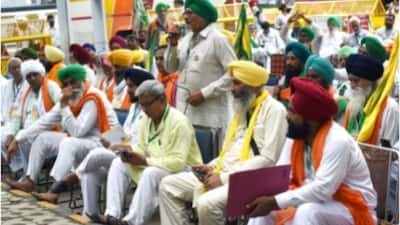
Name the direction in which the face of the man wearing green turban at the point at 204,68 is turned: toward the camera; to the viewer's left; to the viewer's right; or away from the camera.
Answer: to the viewer's left

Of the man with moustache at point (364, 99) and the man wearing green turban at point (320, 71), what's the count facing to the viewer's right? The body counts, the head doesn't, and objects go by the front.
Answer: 0

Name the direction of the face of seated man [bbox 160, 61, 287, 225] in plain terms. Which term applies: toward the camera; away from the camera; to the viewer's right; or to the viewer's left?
to the viewer's left

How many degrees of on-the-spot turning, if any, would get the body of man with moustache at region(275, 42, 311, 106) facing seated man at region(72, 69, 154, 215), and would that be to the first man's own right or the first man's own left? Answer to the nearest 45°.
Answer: approximately 45° to the first man's own right

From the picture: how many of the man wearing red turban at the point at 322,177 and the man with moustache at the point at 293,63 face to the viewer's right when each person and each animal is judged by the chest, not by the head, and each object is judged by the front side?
0

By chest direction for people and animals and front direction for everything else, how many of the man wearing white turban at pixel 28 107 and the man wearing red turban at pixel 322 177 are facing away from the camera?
0

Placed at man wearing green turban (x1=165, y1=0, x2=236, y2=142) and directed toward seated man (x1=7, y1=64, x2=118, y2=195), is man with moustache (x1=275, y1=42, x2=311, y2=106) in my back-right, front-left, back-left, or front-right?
back-right

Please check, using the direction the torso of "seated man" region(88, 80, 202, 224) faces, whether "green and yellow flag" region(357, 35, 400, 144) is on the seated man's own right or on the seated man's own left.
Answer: on the seated man's own left

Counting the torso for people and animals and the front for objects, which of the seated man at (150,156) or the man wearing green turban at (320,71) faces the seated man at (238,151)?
the man wearing green turban

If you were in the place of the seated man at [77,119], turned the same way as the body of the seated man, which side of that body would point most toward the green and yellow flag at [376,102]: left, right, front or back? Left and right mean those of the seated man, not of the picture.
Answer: left

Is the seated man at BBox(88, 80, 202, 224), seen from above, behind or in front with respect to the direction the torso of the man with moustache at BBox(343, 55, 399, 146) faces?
in front

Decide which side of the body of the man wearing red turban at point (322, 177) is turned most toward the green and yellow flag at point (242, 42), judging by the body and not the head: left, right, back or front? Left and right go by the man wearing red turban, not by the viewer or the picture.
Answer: right

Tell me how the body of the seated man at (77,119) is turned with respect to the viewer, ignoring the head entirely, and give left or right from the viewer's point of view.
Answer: facing the viewer and to the left of the viewer
